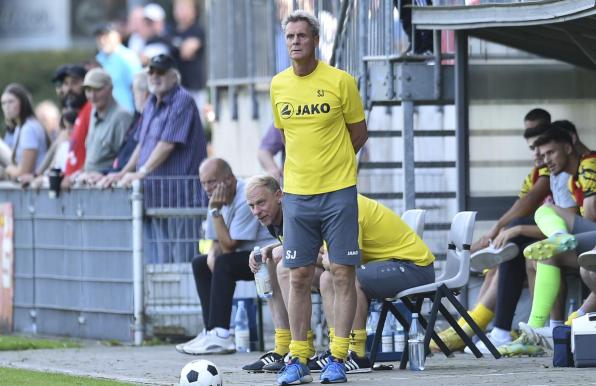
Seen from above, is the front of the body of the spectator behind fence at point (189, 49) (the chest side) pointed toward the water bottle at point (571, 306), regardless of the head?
no

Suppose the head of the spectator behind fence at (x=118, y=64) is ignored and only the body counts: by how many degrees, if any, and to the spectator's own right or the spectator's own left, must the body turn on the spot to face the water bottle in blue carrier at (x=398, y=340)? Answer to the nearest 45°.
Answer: approximately 45° to the spectator's own left

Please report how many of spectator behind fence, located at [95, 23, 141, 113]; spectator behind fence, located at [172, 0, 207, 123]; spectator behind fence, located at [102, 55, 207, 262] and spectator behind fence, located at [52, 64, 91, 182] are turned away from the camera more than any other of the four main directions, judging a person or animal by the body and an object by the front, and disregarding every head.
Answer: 0

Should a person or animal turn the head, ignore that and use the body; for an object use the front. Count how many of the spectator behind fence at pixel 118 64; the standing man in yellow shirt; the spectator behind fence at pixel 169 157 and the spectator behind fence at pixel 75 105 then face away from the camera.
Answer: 0

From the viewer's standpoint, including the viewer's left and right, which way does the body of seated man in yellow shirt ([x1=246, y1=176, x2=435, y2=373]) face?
facing to the left of the viewer

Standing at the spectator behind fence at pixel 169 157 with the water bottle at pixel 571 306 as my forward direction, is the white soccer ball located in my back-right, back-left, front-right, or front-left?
front-right

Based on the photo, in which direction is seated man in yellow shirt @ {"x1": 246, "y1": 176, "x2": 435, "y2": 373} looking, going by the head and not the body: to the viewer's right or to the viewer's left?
to the viewer's left

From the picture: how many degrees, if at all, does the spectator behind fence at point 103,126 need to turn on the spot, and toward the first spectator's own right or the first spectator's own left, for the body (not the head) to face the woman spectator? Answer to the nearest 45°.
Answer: approximately 90° to the first spectator's own right

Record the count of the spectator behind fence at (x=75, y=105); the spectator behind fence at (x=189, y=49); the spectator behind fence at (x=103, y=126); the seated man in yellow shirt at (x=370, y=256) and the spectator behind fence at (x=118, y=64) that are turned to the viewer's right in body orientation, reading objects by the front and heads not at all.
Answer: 0

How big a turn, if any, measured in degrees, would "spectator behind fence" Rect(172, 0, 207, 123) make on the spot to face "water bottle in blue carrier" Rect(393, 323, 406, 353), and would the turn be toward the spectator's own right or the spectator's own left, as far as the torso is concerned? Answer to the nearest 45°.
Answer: approximately 45° to the spectator's own left

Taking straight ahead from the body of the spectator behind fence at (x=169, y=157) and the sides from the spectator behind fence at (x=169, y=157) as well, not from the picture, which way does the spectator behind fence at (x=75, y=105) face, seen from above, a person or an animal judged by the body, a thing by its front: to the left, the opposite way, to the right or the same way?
the same way

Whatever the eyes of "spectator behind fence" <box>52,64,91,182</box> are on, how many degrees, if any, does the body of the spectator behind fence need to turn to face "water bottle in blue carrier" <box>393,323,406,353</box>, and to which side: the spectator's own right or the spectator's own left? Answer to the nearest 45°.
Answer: approximately 90° to the spectator's own left

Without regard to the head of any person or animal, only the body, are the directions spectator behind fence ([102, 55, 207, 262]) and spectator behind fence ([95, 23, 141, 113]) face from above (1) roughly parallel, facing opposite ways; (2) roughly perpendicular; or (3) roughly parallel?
roughly parallel

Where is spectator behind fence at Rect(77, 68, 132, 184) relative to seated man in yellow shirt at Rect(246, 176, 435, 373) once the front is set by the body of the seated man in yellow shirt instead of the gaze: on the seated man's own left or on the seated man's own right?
on the seated man's own right
